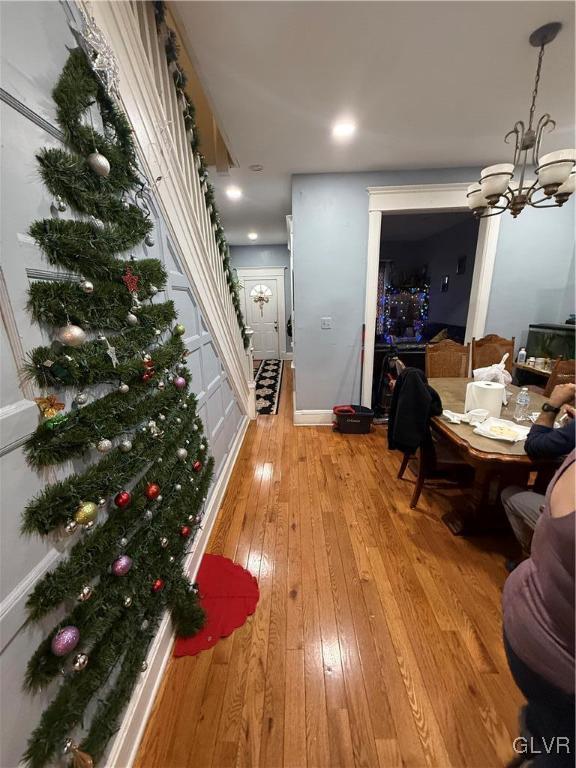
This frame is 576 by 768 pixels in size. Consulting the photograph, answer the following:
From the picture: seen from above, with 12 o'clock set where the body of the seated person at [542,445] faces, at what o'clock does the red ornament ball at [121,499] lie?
The red ornament ball is roughly at 10 o'clock from the seated person.

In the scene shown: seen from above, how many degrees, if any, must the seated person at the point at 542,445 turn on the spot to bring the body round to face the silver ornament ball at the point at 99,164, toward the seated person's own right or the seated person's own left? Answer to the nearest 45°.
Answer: approximately 45° to the seated person's own left

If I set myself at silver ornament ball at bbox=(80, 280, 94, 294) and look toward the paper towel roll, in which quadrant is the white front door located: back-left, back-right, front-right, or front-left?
front-left

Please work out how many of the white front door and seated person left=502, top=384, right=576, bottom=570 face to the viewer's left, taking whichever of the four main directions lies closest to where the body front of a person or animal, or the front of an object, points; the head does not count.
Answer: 1

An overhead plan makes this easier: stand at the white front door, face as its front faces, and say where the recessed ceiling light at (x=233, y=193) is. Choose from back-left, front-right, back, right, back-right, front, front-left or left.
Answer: front

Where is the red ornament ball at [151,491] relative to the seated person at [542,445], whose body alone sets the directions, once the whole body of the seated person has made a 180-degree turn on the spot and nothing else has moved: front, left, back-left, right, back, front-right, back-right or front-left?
back-right

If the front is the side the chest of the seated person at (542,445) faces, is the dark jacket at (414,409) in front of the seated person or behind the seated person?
in front

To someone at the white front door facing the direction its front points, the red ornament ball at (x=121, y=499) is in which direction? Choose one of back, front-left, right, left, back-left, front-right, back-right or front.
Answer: front

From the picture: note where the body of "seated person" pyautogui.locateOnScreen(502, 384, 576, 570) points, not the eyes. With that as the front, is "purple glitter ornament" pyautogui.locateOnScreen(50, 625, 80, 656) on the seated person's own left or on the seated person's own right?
on the seated person's own left

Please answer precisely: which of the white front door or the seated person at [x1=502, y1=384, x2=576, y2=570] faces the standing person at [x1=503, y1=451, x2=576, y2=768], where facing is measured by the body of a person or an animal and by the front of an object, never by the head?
the white front door

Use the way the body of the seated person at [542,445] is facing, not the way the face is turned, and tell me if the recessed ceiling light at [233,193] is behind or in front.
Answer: in front

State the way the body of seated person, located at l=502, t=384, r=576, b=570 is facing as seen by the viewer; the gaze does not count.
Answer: to the viewer's left

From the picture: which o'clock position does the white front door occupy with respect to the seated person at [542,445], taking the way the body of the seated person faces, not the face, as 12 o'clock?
The white front door is roughly at 1 o'clock from the seated person.

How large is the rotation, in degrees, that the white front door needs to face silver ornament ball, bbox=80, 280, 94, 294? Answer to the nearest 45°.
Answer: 0° — it already faces it

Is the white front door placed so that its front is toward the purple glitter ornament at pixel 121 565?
yes

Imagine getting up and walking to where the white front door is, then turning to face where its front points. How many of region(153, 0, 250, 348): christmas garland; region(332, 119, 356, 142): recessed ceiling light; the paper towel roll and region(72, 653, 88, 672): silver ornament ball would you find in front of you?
4

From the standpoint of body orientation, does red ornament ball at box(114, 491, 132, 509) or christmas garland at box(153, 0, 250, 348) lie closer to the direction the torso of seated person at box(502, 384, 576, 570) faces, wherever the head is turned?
the christmas garland

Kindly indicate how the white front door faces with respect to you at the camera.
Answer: facing the viewer
